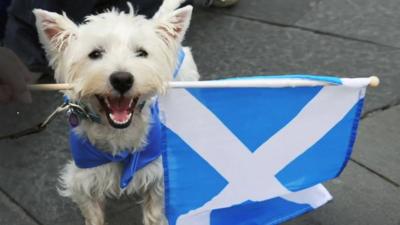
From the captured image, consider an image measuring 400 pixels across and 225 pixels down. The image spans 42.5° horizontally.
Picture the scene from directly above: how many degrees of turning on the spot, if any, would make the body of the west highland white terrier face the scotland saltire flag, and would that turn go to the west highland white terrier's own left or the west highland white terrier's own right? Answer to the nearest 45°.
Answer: approximately 90° to the west highland white terrier's own left

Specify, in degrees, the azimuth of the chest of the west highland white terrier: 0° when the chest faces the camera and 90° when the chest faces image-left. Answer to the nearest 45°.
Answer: approximately 0°
